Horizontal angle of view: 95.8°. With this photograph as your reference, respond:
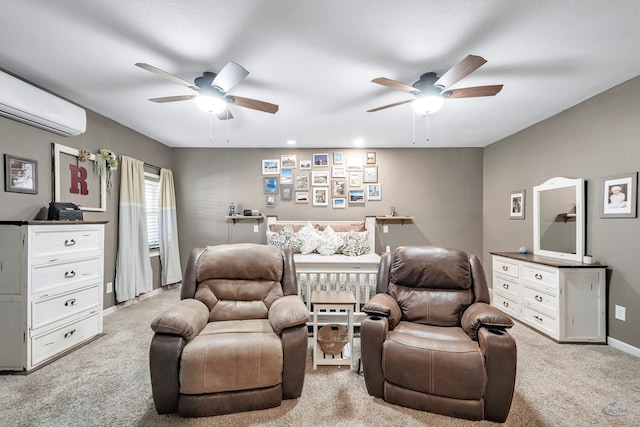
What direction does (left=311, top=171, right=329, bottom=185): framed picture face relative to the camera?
toward the camera

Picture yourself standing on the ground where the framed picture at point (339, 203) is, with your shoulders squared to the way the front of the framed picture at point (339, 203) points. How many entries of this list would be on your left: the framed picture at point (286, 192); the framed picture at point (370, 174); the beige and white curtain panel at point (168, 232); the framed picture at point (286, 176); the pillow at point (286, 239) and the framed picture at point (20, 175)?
1

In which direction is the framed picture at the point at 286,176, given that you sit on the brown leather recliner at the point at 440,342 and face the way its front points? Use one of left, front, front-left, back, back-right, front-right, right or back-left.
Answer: back-right

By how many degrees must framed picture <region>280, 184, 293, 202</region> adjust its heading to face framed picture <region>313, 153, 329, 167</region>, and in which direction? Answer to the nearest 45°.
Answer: approximately 90° to its left

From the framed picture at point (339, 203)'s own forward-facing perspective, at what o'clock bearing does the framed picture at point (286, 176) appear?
the framed picture at point (286, 176) is roughly at 3 o'clock from the framed picture at point (339, 203).

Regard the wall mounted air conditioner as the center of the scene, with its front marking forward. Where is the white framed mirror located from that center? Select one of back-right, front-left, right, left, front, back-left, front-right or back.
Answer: front

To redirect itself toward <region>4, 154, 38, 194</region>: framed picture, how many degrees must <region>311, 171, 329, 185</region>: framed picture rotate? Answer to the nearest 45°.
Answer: approximately 45° to its right

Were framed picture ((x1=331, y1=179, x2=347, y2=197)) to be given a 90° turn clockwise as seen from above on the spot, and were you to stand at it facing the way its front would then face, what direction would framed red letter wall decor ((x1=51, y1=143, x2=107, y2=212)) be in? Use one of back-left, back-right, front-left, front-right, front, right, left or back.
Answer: front-left

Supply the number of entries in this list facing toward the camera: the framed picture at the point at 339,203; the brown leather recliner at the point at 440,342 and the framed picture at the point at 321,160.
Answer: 3

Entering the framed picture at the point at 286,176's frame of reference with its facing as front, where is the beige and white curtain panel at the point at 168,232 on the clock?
The beige and white curtain panel is roughly at 3 o'clock from the framed picture.

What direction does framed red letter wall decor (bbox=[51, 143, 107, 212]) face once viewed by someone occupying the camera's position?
facing the viewer and to the right of the viewer

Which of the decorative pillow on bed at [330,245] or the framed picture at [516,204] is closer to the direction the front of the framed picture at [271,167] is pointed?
the decorative pillow on bed

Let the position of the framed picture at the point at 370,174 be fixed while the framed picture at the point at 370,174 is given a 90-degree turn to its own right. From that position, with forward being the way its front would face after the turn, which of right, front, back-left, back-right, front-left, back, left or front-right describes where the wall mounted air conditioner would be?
front-left

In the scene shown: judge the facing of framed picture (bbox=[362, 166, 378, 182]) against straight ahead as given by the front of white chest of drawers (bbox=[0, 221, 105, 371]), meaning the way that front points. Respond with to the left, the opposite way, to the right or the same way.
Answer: to the right

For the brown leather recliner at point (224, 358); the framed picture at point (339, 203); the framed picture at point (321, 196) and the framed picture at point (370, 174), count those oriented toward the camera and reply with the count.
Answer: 4

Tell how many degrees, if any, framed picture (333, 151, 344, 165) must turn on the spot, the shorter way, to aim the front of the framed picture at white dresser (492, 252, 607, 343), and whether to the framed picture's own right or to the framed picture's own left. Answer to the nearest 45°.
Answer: approximately 45° to the framed picture's own left

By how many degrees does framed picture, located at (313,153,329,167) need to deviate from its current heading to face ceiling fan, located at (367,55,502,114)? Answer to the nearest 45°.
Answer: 0° — it already faces it

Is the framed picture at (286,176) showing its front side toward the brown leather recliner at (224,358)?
yes

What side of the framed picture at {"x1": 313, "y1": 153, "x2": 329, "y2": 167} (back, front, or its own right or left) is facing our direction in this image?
front

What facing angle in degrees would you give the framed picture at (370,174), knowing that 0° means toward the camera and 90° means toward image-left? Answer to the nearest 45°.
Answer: approximately 0°

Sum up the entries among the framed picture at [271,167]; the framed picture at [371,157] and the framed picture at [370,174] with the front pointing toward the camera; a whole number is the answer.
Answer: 3

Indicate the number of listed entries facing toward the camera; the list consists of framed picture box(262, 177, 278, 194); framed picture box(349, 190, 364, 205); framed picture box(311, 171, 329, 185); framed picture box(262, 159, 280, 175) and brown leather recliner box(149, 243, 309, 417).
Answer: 5

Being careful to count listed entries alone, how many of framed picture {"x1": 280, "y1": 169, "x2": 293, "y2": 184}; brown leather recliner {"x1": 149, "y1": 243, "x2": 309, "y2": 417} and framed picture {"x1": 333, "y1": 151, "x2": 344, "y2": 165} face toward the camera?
3
